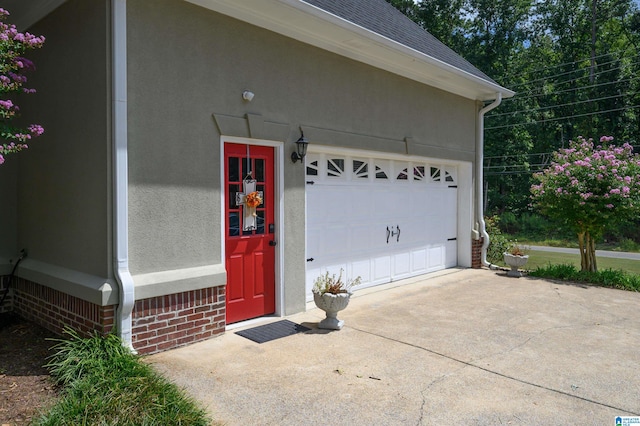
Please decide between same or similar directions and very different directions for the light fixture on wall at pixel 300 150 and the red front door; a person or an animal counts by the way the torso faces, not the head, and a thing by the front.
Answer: same or similar directions

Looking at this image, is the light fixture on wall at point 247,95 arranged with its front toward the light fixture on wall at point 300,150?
no

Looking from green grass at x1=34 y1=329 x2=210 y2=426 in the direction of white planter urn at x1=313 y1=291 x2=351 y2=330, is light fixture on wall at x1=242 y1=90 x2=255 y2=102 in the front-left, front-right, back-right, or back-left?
front-left

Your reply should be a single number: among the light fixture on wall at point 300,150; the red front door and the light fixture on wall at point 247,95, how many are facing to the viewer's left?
0

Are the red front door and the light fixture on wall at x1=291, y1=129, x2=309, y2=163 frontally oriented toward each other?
no

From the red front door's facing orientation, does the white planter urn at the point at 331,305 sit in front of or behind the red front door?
in front

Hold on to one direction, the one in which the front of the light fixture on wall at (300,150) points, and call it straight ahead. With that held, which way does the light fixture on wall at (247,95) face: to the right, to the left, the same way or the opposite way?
the same way

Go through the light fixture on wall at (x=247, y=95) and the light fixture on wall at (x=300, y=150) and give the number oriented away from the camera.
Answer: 0

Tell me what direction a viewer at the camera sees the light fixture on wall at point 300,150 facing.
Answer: facing the viewer and to the right of the viewer

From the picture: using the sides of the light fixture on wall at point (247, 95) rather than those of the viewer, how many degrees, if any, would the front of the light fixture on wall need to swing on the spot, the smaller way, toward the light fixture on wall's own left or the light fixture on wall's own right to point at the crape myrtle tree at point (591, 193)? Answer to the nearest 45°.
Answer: approximately 45° to the light fixture on wall's own left

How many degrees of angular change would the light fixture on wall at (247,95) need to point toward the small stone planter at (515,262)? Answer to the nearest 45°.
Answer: approximately 90° to its left

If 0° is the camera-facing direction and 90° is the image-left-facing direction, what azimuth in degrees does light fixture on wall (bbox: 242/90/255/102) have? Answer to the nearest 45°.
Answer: approximately 315°

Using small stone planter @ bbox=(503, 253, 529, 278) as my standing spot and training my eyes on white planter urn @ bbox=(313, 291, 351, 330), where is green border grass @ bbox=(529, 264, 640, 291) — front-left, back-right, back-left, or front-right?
back-left

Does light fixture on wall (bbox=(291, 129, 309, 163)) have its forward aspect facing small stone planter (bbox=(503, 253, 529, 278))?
no

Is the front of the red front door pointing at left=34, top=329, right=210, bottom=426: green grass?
no
